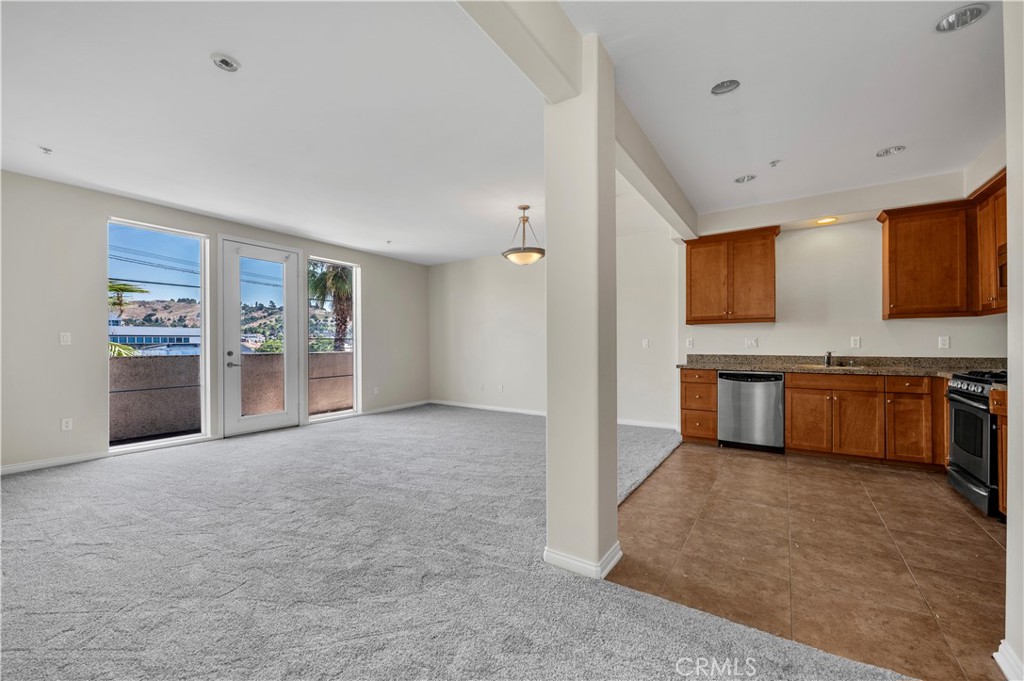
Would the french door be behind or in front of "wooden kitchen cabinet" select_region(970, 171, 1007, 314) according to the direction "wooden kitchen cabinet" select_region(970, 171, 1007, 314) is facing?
in front

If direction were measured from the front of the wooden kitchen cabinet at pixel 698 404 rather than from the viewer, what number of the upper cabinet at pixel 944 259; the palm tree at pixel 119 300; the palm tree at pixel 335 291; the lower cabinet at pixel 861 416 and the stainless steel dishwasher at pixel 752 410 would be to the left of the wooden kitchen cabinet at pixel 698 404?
3

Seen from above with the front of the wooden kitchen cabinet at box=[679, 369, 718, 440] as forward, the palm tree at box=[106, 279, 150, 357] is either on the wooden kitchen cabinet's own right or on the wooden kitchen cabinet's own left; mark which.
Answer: on the wooden kitchen cabinet's own right

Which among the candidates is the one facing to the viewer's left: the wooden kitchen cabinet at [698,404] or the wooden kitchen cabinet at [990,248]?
the wooden kitchen cabinet at [990,248]

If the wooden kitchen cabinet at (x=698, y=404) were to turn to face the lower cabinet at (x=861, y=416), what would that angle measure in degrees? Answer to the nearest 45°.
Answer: approximately 90° to its left

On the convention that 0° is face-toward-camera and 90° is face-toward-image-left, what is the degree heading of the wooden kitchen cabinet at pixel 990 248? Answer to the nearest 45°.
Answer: approximately 90°

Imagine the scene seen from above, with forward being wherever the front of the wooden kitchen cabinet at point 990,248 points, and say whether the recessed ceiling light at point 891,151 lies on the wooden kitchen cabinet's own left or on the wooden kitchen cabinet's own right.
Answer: on the wooden kitchen cabinet's own left

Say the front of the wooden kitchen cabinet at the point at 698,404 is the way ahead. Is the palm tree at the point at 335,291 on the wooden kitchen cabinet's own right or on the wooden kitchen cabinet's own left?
on the wooden kitchen cabinet's own right

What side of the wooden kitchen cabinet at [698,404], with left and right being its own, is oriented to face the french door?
right

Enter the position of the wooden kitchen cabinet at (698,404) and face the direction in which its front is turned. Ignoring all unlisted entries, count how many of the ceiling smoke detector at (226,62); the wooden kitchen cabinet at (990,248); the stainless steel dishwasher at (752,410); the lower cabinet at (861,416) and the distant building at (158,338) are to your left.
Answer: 3

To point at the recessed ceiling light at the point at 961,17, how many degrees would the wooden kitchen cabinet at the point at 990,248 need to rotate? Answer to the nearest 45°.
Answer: approximately 90° to its left

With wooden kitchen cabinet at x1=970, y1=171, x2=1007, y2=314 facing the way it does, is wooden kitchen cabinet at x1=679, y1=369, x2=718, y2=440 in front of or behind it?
in front

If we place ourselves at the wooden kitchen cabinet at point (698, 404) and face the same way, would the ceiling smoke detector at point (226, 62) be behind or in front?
in front

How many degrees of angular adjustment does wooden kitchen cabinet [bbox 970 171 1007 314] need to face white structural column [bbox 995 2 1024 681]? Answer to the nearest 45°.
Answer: approximately 90° to its left

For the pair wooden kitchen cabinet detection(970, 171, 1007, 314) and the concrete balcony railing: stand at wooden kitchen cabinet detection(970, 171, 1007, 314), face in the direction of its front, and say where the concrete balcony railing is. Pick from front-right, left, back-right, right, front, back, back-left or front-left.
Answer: front-left

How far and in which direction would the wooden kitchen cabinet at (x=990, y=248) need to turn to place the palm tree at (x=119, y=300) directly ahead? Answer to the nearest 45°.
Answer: approximately 45° to its left

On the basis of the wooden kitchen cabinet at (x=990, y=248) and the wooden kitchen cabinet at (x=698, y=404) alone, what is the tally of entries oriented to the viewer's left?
1
